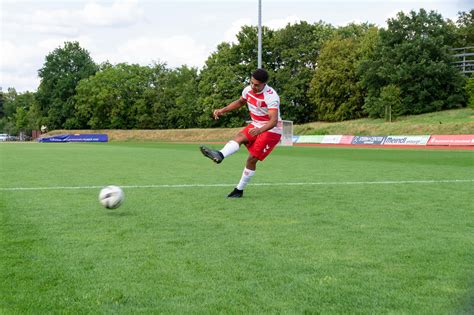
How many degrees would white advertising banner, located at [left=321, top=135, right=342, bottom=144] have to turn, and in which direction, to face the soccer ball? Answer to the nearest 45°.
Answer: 0° — it already faces it

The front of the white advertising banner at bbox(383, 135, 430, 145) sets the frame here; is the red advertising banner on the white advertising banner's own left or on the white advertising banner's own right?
on the white advertising banner's own left

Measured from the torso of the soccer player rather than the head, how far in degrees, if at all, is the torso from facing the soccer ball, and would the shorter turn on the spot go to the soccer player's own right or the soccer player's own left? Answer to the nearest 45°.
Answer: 0° — they already face it

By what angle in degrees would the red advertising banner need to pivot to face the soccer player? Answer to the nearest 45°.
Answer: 0° — it already faces them

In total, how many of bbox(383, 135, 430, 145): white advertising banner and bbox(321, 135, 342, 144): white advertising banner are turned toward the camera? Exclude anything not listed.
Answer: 2

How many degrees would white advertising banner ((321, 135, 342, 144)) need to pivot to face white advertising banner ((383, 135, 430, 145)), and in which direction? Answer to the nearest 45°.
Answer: approximately 45° to its left

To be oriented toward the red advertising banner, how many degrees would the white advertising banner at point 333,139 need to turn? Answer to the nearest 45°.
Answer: approximately 45° to its left

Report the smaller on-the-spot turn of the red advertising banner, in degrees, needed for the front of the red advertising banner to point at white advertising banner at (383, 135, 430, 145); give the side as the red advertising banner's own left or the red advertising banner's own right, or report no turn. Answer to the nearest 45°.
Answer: approximately 135° to the red advertising banner's own right

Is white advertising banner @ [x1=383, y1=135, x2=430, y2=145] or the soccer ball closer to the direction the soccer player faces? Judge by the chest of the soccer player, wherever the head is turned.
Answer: the soccer ball

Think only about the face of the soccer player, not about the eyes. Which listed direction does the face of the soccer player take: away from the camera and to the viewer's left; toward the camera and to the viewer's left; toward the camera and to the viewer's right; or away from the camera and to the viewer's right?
toward the camera and to the viewer's left

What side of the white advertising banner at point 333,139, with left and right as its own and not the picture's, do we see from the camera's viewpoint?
front

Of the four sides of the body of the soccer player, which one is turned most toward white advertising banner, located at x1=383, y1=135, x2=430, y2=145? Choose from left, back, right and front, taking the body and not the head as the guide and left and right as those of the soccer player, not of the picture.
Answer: back

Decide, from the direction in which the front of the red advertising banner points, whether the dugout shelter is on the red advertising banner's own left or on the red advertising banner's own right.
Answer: on the red advertising banner's own right

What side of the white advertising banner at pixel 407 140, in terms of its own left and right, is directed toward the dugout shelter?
right

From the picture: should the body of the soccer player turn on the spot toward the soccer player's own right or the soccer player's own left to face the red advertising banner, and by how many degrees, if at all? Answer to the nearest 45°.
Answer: approximately 180°

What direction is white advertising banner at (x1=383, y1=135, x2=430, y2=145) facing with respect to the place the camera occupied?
facing the viewer

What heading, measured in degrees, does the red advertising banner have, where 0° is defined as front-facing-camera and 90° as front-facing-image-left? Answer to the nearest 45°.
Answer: approximately 0°

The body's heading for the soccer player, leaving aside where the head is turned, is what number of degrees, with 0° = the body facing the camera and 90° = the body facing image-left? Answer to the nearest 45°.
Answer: approximately 45°

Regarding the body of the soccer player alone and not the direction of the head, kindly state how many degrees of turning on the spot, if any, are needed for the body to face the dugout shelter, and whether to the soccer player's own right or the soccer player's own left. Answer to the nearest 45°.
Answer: approximately 135° to the soccer player's own right

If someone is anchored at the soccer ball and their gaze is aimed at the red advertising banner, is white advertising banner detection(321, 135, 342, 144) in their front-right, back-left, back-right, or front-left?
front-left
